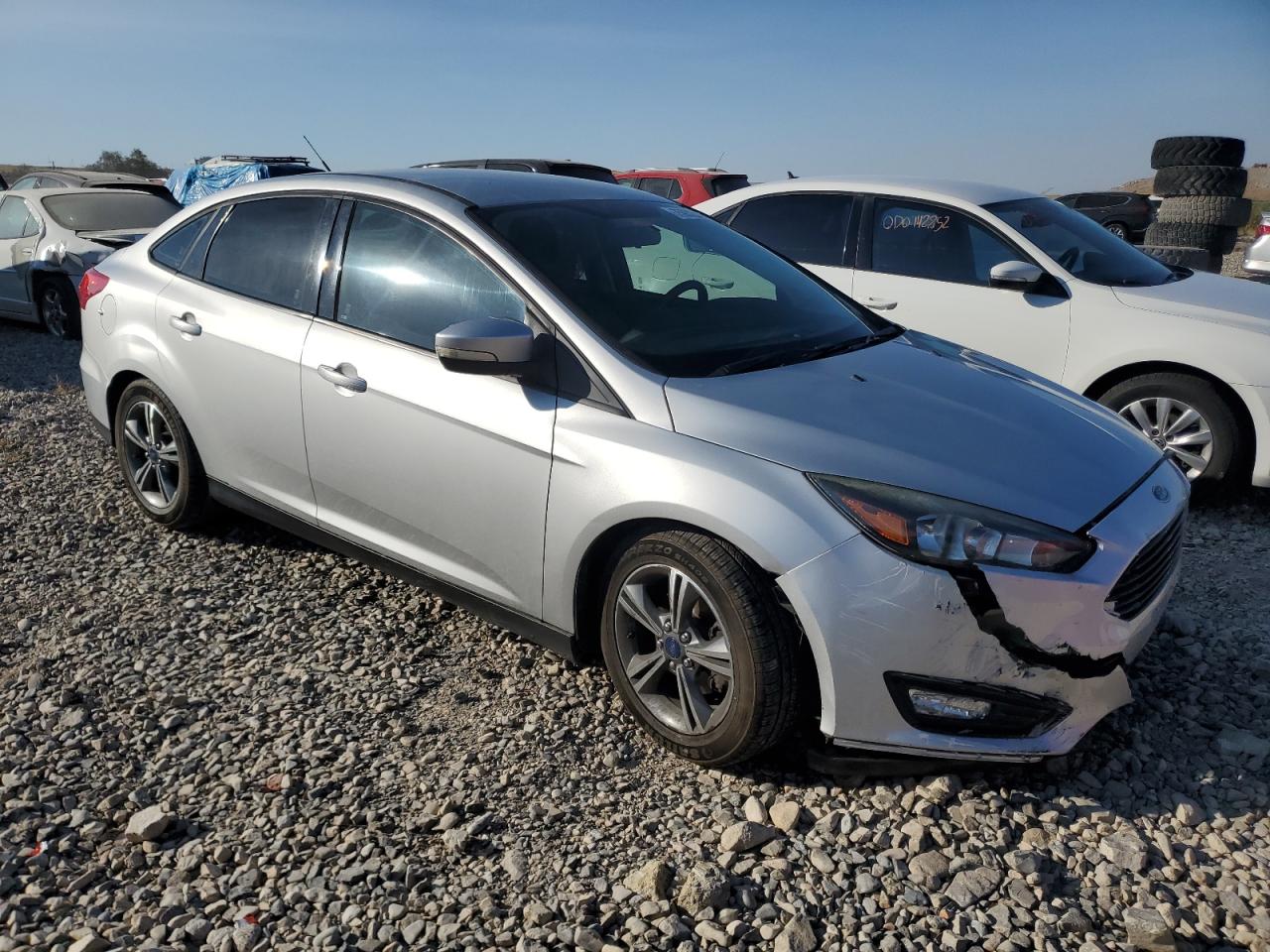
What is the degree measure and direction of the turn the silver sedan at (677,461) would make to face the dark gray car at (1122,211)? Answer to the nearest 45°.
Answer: approximately 90° to its left

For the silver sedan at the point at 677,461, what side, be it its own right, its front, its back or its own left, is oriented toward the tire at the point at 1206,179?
left

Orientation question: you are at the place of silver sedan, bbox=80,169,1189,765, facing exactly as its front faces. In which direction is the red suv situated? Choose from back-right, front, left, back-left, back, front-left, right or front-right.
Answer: back-left

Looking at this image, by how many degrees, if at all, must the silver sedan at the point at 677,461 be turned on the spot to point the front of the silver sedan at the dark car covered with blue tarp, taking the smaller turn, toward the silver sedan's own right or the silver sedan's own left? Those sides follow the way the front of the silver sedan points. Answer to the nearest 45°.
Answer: approximately 180°

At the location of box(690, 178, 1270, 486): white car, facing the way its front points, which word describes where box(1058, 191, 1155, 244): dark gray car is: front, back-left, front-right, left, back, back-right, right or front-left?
back-left

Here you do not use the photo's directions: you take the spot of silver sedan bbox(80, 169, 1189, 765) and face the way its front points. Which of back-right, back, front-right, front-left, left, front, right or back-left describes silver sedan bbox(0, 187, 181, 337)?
back

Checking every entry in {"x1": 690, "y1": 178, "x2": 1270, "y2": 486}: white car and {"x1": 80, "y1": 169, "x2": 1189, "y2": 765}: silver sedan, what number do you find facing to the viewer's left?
0

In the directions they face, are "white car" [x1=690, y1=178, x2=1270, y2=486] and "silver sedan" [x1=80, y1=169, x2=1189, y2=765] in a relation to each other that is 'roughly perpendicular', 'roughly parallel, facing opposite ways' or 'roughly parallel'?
roughly parallel

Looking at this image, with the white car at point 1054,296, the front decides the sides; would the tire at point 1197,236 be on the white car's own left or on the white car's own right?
on the white car's own left

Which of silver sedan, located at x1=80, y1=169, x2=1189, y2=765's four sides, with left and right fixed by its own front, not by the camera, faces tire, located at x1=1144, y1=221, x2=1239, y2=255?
left

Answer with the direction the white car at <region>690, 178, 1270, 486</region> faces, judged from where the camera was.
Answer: facing the viewer and to the right of the viewer

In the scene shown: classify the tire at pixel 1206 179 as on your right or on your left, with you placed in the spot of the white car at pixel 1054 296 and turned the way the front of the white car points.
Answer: on your left
